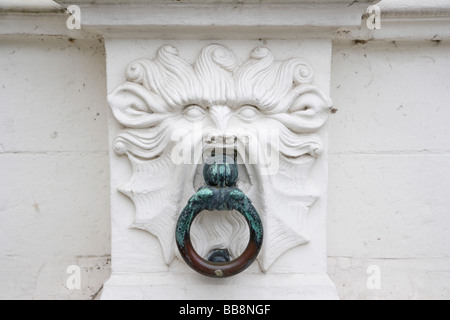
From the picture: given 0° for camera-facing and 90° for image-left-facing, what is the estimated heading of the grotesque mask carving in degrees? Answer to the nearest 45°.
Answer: approximately 0°

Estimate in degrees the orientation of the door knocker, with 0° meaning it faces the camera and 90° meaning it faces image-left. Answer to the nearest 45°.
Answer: approximately 0°
